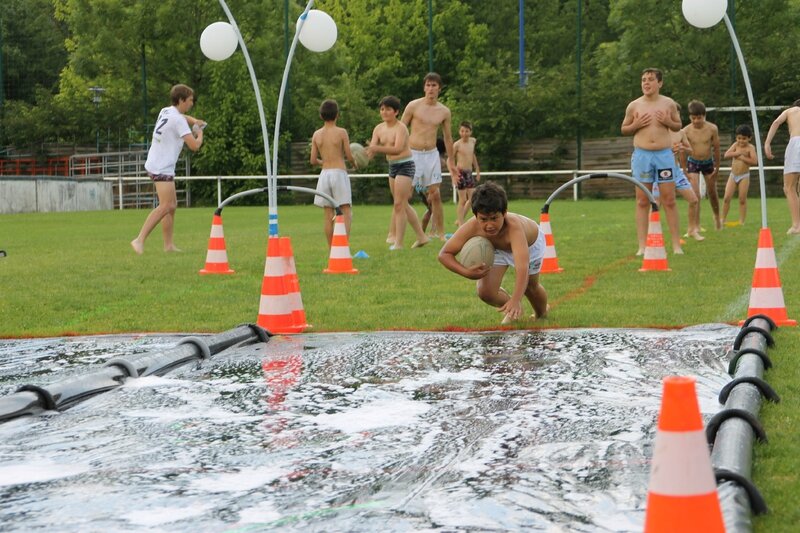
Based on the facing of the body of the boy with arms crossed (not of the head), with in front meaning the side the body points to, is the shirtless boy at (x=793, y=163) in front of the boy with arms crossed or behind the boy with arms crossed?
behind

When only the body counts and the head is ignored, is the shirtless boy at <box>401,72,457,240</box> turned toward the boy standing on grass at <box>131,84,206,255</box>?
no

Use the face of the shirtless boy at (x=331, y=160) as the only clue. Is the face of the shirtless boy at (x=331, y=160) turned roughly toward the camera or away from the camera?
away from the camera

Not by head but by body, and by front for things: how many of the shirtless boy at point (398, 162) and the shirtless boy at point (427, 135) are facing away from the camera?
0

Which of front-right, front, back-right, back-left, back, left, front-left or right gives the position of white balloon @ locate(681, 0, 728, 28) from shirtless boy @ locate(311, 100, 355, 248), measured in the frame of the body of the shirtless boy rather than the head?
back-right

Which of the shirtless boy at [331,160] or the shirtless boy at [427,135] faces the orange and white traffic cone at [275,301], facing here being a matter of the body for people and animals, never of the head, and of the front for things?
the shirtless boy at [427,135]

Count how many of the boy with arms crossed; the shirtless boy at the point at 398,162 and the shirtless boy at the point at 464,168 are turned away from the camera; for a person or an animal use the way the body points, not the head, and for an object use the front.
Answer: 0

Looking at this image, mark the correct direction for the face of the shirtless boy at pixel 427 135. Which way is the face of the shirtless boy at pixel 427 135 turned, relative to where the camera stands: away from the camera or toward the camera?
toward the camera

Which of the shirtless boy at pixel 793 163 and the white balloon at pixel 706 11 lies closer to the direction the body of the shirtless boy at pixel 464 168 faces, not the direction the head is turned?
the white balloon

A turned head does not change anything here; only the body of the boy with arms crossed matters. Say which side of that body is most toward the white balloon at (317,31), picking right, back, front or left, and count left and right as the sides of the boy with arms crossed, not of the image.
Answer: right

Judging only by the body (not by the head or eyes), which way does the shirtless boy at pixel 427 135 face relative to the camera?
toward the camera

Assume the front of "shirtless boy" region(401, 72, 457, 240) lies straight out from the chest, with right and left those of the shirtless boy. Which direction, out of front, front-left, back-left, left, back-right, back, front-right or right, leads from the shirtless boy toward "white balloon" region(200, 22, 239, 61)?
front-right

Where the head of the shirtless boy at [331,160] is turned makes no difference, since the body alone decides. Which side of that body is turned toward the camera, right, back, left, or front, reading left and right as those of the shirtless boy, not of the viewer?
back

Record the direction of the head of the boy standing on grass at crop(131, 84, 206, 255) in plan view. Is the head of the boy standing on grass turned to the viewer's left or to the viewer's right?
to the viewer's right

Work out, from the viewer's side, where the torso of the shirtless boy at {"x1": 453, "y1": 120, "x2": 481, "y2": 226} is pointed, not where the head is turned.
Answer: toward the camera

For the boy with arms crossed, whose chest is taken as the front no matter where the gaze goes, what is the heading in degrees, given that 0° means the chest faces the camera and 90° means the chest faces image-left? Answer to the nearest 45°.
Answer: approximately 0°

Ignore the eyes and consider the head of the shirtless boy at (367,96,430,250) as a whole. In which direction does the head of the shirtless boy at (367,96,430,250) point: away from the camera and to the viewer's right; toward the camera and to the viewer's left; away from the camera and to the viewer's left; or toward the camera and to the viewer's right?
toward the camera and to the viewer's left

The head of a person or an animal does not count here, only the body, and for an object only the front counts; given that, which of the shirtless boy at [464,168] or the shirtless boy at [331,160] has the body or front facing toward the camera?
the shirtless boy at [464,168]

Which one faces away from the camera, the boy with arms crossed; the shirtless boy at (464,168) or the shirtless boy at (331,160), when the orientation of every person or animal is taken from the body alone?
the shirtless boy at (331,160)

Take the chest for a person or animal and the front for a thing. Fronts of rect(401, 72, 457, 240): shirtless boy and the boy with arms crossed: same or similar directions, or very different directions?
same or similar directions

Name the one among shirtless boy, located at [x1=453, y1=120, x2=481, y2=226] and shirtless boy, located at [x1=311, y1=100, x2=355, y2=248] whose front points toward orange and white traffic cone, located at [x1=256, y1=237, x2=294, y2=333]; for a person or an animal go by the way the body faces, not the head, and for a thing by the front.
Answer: shirtless boy, located at [x1=453, y1=120, x2=481, y2=226]

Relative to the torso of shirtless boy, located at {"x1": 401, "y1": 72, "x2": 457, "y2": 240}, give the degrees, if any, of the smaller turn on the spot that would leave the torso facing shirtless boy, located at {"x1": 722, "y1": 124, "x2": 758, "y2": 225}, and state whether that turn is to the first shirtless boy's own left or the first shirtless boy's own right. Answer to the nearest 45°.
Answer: approximately 135° to the first shirtless boy's own left
